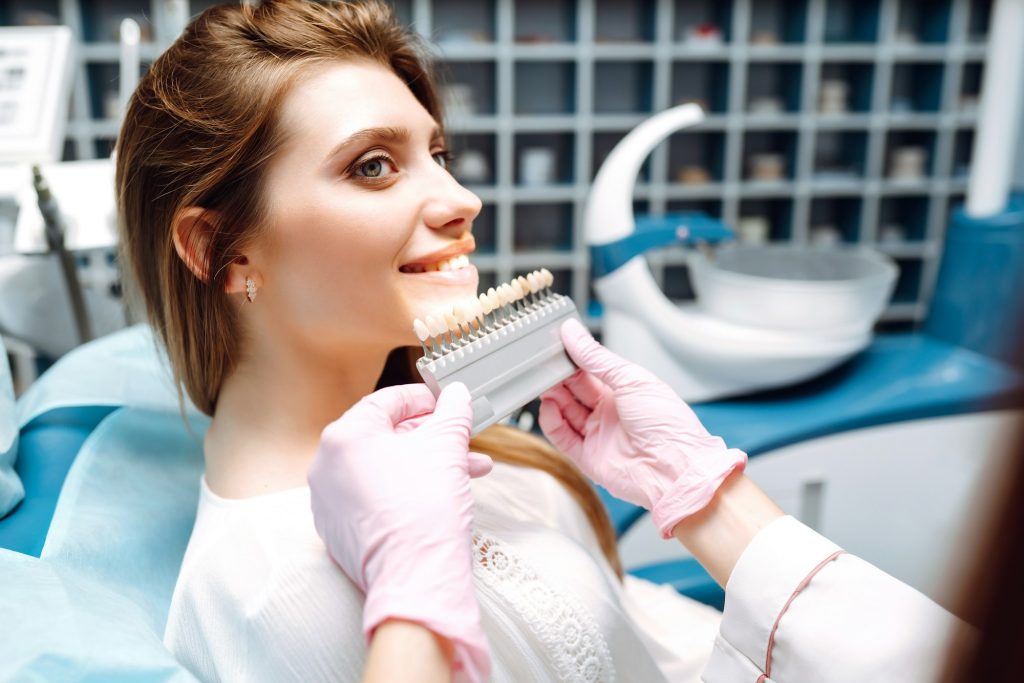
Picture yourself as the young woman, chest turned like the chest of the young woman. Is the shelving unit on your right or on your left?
on your left

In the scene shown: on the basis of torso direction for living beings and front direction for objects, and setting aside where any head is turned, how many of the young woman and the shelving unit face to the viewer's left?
0

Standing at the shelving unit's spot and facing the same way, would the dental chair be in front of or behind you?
in front

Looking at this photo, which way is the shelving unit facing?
toward the camera

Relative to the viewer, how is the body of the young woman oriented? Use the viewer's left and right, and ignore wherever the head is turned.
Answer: facing the viewer and to the right of the viewer

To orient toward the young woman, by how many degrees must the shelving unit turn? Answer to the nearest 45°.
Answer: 0° — it already faces them
